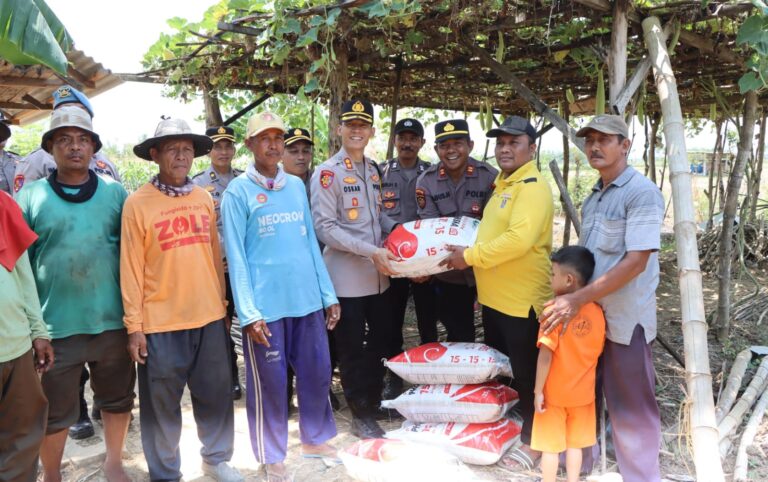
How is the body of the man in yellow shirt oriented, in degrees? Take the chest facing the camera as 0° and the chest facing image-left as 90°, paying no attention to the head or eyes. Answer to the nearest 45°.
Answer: approximately 45°

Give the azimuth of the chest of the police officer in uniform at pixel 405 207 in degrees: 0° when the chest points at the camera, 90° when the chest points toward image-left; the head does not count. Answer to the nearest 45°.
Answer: approximately 0°

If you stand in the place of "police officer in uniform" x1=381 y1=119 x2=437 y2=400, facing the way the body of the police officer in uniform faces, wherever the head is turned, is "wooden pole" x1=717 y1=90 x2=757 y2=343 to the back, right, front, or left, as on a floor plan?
left

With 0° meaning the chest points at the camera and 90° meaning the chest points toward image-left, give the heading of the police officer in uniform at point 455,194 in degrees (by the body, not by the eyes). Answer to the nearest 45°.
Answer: approximately 0°

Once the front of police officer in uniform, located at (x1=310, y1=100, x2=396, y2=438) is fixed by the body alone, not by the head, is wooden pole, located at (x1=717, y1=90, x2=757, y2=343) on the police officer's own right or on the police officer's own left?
on the police officer's own left

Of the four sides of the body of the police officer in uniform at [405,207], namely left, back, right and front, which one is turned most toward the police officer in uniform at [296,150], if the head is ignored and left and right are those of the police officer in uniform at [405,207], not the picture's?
right

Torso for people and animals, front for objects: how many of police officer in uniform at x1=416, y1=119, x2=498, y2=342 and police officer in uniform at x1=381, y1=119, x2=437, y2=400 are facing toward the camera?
2
